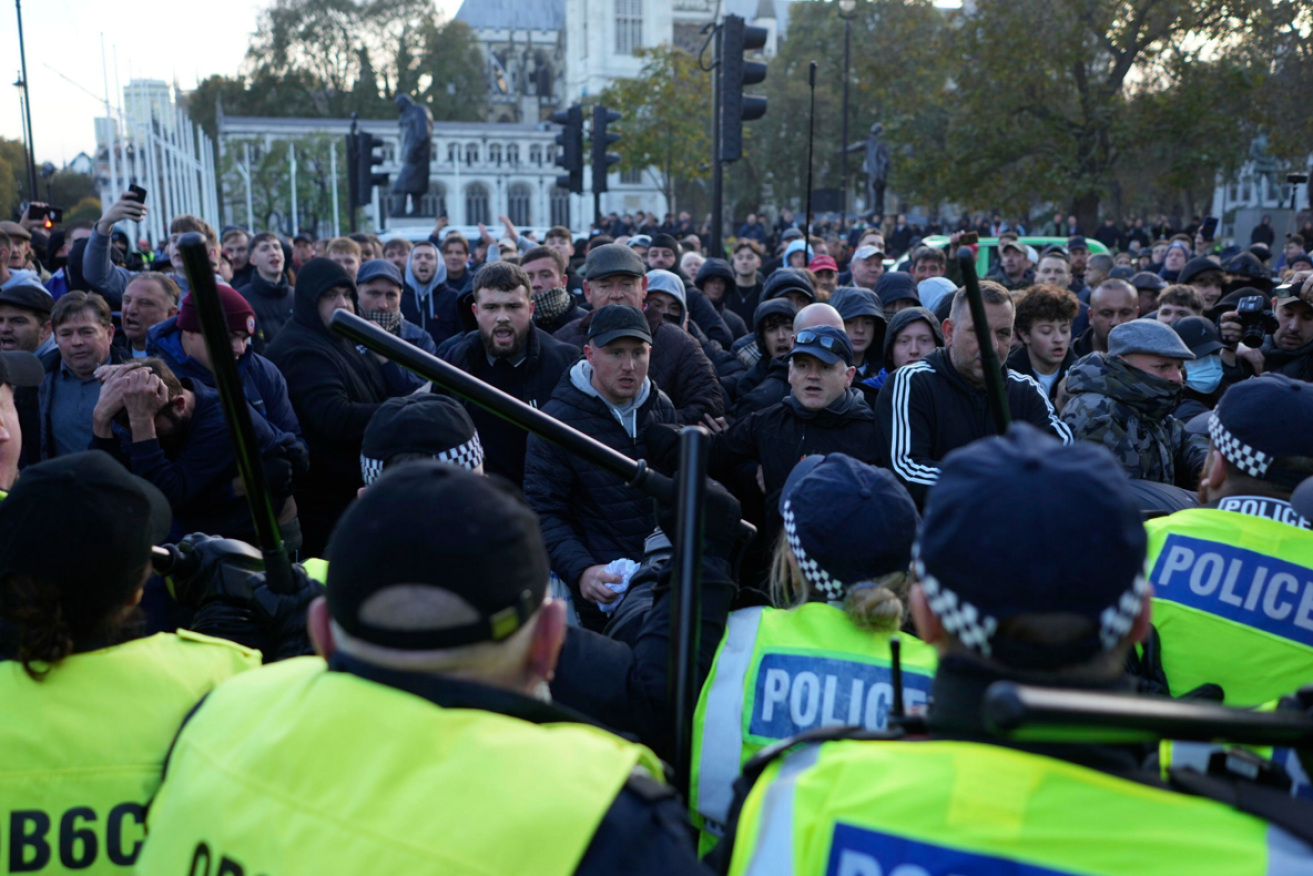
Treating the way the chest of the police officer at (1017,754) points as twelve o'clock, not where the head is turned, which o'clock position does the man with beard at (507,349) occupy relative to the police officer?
The man with beard is roughly at 11 o'clock from the police officer.

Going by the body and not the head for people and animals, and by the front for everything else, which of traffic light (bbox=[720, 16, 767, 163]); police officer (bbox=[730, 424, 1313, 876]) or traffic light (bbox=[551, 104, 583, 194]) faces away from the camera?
the police officer

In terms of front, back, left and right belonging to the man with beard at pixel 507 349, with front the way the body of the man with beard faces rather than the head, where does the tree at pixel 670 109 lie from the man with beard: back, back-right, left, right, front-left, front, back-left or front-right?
back

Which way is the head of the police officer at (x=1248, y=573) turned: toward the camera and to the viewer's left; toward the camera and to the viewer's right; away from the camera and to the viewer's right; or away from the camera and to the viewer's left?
away from the camera and to the viewer's left

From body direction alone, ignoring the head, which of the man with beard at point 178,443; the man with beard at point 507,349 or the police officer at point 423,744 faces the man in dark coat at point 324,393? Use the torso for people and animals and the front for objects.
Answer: the police officer

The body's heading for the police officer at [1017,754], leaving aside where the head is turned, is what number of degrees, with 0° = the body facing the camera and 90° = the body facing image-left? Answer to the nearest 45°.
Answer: approximately 180°

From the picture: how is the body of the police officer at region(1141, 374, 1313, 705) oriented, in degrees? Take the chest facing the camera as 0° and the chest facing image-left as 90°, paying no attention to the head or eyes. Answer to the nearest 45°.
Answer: approximately 180°
